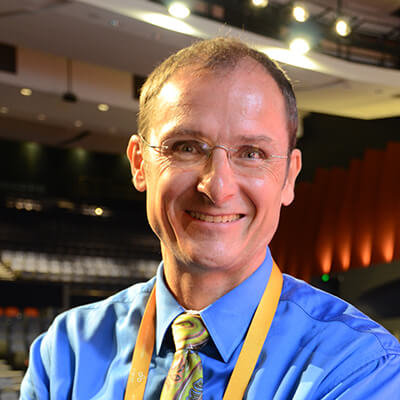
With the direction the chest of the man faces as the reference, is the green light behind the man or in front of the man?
behind

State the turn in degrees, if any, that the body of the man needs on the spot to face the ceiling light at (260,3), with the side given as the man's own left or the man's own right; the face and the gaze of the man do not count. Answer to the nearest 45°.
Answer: approximately 180°

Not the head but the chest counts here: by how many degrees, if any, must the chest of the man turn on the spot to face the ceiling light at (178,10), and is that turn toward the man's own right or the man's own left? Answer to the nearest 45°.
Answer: approximately 180°

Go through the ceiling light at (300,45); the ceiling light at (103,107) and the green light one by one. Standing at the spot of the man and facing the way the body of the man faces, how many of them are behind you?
3

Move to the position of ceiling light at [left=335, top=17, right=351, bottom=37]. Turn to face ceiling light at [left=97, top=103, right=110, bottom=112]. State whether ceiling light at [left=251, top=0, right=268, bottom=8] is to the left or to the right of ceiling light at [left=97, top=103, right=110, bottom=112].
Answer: left

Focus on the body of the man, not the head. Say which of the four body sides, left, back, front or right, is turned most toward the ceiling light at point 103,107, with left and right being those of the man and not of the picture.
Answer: back

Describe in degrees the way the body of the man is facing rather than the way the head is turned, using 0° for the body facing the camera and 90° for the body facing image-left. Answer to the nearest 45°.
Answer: approximately 0°

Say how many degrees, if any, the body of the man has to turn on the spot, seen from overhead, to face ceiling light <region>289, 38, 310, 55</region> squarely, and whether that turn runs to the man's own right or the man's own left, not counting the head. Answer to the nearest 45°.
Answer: approximately 180°

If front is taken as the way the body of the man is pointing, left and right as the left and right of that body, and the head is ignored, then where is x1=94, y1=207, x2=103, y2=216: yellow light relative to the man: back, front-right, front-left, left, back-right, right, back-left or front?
back
